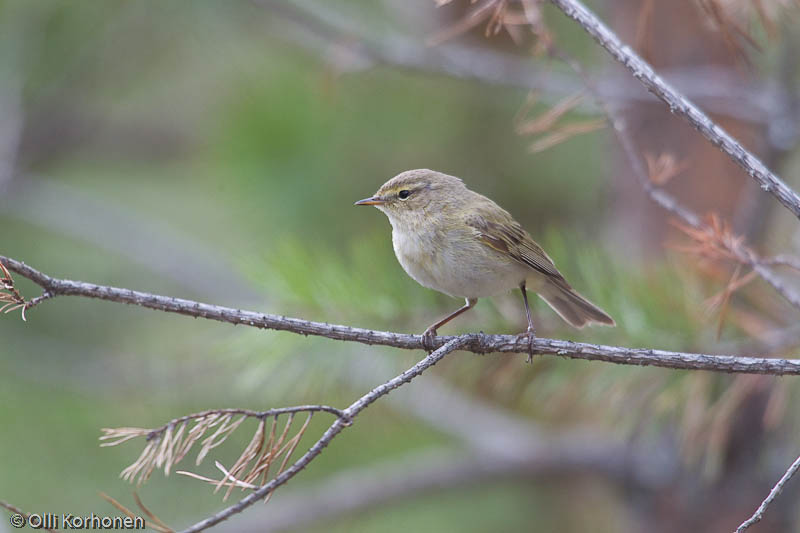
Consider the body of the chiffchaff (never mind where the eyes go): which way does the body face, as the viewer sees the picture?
to the viewer's left

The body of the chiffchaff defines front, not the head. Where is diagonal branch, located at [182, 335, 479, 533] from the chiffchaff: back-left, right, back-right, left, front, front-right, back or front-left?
front

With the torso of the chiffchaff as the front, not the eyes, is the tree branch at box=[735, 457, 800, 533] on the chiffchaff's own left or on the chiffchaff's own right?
on the chiffchaff's own left
